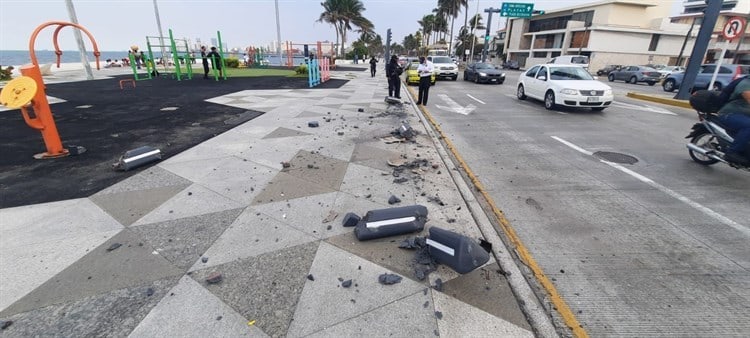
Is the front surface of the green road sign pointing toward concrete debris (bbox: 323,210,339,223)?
yes

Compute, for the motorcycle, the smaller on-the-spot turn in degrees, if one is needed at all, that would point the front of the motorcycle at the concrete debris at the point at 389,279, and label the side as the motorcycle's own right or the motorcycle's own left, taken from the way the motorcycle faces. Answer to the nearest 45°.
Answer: approximately 45° to the motorcycle's own right

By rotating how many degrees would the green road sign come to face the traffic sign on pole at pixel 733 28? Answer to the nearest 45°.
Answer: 0° — it already faces it

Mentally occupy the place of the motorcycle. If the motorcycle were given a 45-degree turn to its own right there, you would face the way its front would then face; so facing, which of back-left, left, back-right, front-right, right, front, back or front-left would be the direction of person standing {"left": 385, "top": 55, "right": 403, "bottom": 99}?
right

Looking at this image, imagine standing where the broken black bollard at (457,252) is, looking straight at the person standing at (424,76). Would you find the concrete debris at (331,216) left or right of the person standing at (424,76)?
left

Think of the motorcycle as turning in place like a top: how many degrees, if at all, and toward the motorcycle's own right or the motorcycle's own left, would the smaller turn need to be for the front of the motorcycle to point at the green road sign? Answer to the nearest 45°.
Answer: approximately 180°

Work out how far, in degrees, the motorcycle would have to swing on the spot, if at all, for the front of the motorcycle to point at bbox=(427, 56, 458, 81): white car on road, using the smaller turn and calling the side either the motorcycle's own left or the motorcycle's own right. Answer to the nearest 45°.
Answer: approximately 180°

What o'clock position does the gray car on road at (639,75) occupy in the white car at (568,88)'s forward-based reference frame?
The gray car on road is roughly at 8 o'clock from the white car.

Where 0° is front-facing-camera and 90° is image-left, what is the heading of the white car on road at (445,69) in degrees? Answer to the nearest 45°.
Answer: approximately 315°

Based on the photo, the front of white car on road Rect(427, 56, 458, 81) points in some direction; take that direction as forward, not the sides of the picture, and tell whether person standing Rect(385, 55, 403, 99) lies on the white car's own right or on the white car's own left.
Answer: on the white car's own right
